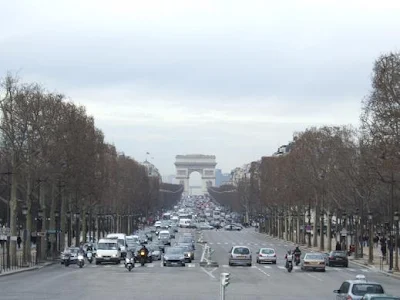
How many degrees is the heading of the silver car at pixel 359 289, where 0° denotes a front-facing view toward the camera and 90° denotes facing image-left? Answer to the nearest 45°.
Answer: approximately 135°
